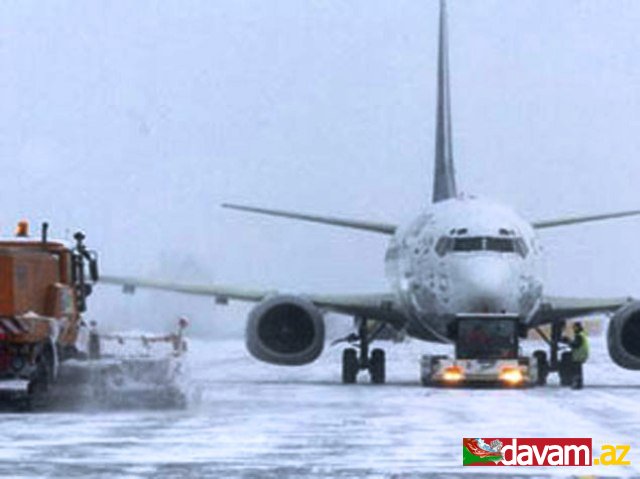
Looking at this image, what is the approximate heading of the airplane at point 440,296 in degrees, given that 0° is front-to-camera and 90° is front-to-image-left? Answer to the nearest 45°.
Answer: approximately 0°

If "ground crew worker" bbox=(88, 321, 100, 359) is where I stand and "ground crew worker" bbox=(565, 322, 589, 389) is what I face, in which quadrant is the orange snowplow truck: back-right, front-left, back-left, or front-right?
back-right

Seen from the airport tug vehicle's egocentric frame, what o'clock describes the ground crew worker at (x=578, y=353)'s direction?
The ground crew worker is roughly at 8 o'clock from the airport tug vehicle.

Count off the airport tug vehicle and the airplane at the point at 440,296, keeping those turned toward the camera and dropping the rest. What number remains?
2

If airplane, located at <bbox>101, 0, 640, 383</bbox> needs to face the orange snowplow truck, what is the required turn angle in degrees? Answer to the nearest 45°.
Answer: approximately 45° to its right

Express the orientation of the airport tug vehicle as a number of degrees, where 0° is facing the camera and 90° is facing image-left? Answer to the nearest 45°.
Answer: approximately 0°
